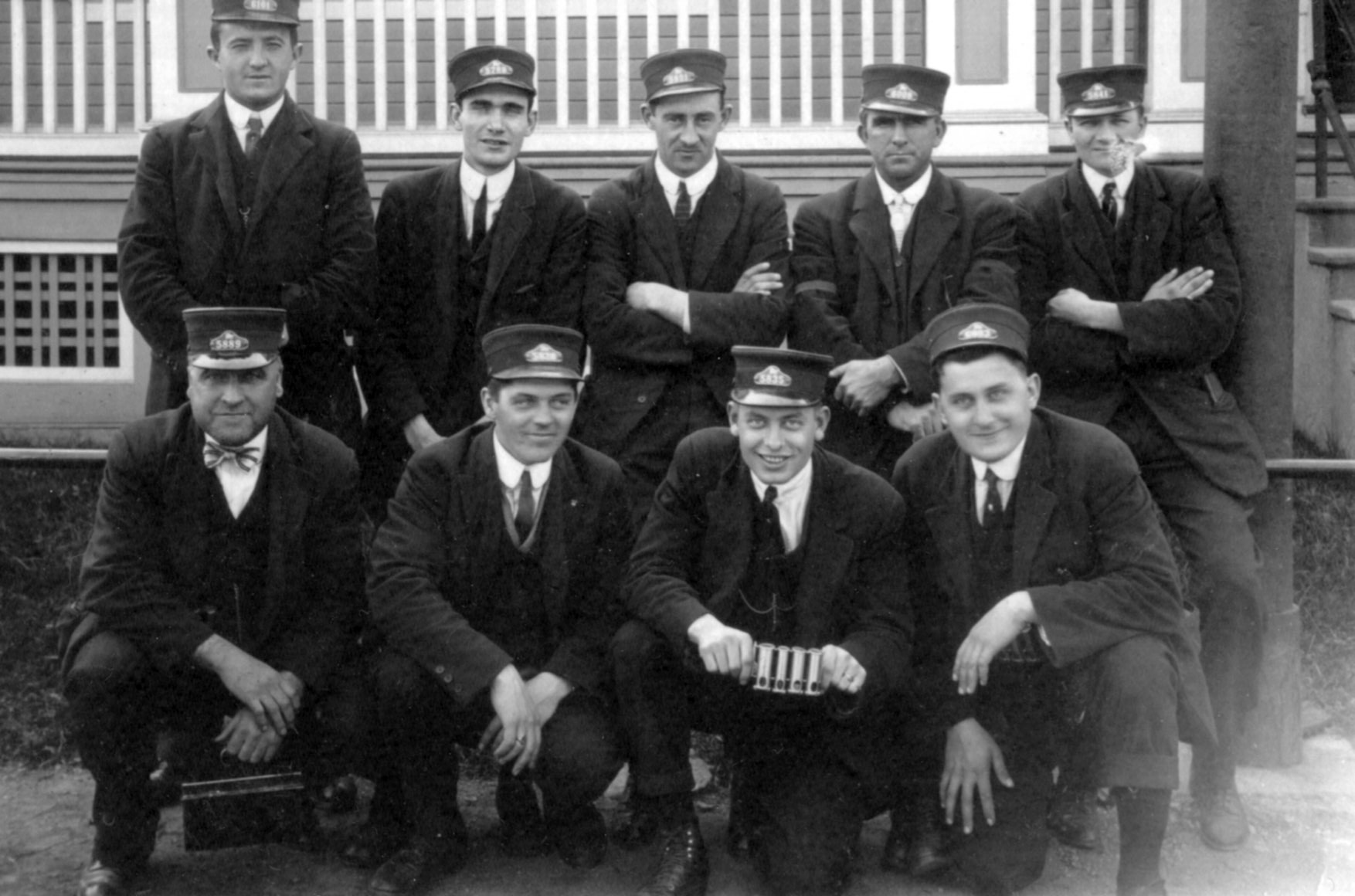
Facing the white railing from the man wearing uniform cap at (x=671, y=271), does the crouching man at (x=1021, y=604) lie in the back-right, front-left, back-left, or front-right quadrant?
back-right

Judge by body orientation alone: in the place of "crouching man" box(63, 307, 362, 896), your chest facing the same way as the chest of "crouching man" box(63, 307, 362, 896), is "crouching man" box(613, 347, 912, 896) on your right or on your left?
on your left

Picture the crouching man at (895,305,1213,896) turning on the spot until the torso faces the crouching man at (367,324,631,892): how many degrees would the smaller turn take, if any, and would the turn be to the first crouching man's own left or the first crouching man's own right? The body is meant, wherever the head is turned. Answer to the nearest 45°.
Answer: approximately 90° to the first crouching man's own right

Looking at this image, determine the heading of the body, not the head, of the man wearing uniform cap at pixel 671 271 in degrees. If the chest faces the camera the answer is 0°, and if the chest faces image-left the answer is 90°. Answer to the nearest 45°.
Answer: approximately 0°

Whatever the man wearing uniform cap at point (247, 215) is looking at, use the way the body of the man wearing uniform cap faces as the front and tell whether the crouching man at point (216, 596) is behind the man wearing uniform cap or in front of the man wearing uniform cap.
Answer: in front
